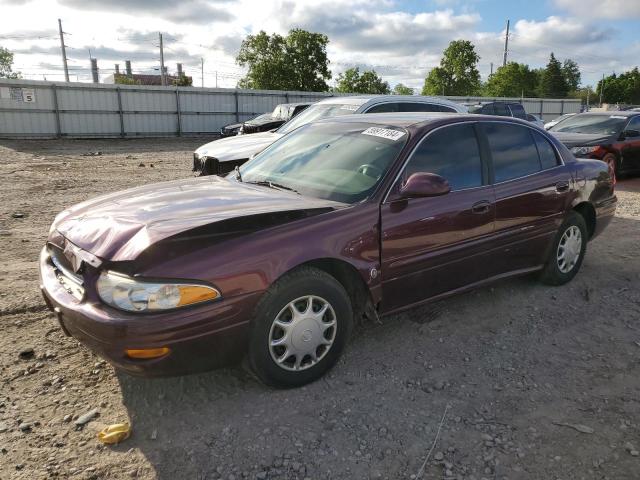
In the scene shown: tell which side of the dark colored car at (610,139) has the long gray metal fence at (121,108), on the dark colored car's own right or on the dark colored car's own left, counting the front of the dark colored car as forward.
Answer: on the dark colored car's own right

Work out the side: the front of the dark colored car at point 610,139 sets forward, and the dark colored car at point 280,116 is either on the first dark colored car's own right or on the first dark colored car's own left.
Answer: on the first dark colored car's own right

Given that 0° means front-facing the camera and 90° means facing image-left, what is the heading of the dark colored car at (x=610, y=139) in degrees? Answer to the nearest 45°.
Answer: approximately 45°

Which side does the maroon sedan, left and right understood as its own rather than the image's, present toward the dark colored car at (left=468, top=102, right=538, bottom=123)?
back

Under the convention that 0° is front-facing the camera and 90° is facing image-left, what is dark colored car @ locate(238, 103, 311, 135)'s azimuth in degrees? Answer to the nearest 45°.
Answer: approximately 45°

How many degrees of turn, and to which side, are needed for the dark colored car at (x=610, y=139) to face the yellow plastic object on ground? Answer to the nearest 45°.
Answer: approximately 45° to its left

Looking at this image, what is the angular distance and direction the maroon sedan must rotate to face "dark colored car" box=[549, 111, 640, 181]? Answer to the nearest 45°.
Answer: approximately 180°

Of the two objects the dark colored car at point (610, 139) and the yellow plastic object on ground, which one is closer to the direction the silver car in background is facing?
the yellow plastic object on ground

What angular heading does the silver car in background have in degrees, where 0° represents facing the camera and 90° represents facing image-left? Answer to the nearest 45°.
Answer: approximately 45°

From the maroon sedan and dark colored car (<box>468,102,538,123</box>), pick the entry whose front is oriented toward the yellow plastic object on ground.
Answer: the maroon sedan

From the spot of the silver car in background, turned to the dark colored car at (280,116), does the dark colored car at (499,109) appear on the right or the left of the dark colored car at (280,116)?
right

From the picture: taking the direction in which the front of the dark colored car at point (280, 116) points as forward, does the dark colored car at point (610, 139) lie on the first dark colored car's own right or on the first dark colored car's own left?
on the first dark colored car's own left
